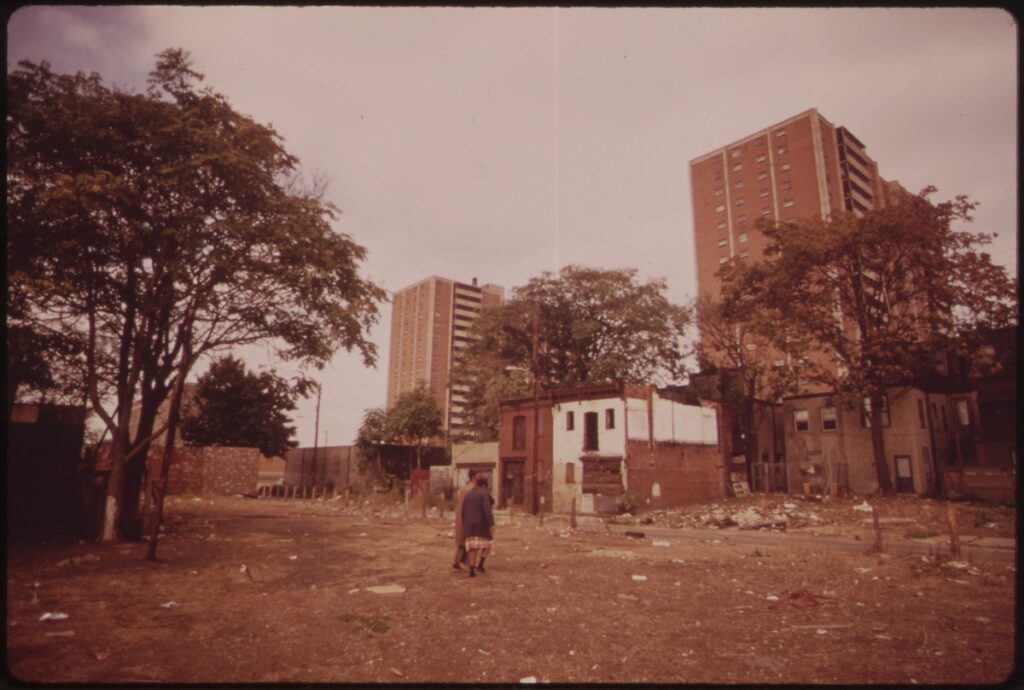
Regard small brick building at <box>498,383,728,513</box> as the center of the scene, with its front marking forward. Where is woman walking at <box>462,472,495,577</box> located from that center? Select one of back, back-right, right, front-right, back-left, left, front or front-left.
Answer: front-left

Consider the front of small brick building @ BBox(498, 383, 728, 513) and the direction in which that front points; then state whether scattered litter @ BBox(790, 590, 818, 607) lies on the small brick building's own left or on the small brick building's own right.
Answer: on the small brick building's own left

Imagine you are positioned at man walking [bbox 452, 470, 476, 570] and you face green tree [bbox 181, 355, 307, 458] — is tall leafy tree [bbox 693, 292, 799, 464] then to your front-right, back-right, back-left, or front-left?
front-right

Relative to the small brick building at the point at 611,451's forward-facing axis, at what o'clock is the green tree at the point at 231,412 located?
The green tree is roughly at 2 o'clock from the small brick building.

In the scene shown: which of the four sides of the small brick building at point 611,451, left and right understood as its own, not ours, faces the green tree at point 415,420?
right

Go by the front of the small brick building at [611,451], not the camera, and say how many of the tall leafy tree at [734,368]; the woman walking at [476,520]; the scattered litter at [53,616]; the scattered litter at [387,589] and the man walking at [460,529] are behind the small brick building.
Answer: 1

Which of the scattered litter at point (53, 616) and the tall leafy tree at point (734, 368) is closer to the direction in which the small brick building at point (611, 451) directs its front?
the scattered litter

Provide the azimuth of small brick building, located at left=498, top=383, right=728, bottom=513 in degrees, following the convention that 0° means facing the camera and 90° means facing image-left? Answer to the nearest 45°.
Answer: approximately 45°

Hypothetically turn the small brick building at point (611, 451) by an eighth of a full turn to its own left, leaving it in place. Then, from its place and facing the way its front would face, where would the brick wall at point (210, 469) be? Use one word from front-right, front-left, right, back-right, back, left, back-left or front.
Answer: right

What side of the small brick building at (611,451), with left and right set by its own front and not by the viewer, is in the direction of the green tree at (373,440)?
right

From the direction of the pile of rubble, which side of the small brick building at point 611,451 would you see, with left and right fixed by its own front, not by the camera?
left

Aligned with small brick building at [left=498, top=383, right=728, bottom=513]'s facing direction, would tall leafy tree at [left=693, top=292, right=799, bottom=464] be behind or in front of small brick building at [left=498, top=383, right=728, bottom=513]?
behind
